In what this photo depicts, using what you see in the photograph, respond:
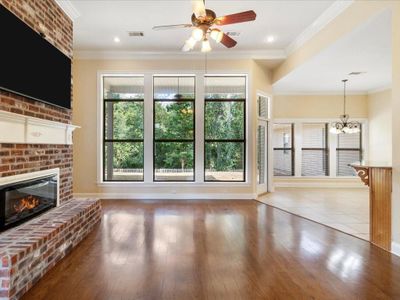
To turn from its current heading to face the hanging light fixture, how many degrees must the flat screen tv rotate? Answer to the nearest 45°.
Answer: approximately 45° to its left

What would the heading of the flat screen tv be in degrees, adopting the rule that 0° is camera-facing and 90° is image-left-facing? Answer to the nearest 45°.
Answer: approximately 315°

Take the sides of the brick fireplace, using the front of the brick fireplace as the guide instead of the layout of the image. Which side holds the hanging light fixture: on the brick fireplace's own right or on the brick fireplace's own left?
on the brick fireplace's own left

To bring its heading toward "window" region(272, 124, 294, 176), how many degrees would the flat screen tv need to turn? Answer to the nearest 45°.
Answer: approximately 45° to its left

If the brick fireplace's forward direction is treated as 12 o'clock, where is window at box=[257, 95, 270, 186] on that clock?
The window is roughly at 10 o'clock from the brick fireplace.

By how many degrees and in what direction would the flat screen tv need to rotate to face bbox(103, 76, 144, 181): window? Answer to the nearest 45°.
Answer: approximately 90° to its left

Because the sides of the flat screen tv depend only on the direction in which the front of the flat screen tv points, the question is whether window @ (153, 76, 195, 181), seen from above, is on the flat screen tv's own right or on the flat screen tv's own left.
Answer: on the flat screen tv's own left

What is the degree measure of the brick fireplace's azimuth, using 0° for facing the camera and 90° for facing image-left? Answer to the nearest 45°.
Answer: approximately 315°

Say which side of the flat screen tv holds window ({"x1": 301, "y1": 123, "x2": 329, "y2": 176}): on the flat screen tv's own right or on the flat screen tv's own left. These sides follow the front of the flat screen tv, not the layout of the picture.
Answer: on the flat screen tv's own left

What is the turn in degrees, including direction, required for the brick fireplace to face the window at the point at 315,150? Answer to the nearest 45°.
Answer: approximately 45° to its left

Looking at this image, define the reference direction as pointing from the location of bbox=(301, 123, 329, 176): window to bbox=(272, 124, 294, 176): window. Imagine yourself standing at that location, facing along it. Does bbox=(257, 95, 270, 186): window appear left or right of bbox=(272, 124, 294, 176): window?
left
